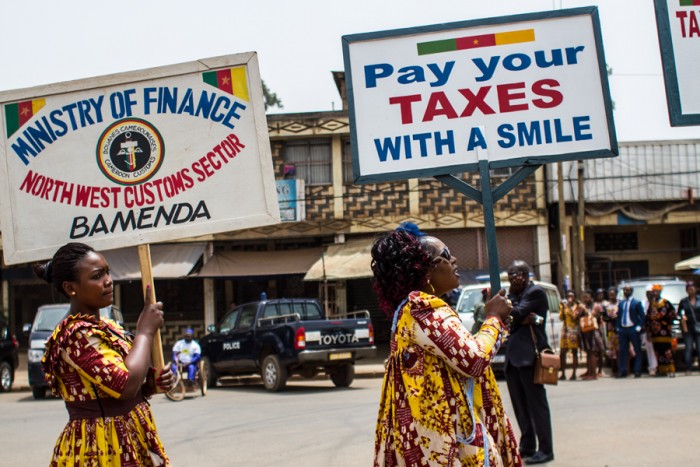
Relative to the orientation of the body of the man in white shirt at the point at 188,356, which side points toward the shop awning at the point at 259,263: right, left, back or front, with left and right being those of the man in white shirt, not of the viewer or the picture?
back

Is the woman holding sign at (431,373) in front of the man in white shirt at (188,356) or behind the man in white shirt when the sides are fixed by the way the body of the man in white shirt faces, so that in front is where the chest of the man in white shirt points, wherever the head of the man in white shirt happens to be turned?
in front

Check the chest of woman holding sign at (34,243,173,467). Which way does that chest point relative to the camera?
to the viewer's right

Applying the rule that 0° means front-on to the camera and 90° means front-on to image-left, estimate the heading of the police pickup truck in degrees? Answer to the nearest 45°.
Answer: approximately 135°

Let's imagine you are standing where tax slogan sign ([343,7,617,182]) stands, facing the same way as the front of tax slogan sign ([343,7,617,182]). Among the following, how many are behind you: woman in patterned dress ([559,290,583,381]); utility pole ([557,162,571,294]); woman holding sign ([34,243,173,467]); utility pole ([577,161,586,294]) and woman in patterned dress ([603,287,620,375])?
4

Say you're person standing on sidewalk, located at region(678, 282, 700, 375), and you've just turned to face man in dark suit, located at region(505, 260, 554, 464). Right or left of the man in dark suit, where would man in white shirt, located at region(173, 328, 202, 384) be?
right

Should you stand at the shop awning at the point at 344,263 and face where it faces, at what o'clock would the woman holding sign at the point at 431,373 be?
The woman holding sign is roughly at 12 o'clock from the shop awning.

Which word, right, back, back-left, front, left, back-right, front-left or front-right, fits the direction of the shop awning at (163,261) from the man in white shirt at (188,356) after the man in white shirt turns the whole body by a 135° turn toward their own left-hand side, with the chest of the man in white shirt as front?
front-left

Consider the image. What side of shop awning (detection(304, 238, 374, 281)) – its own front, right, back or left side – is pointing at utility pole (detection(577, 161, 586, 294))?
left

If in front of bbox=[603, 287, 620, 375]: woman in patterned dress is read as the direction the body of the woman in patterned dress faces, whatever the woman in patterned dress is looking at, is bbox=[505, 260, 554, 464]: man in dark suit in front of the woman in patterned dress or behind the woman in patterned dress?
in front

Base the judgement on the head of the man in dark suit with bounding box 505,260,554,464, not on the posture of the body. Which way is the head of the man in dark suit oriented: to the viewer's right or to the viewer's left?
to the viewer's left

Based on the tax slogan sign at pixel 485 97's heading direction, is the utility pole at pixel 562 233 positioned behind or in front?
behind
